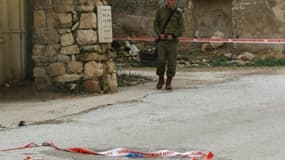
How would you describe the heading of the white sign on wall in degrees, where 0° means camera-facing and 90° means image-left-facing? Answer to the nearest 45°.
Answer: approximately 0°

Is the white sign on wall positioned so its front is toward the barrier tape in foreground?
yes

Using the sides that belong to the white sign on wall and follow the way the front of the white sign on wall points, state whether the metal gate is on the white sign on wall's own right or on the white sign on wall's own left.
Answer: on the white sign on wall's own right

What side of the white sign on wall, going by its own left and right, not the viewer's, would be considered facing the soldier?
left

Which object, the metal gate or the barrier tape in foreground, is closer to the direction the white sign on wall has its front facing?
the barrier tape in foreground
